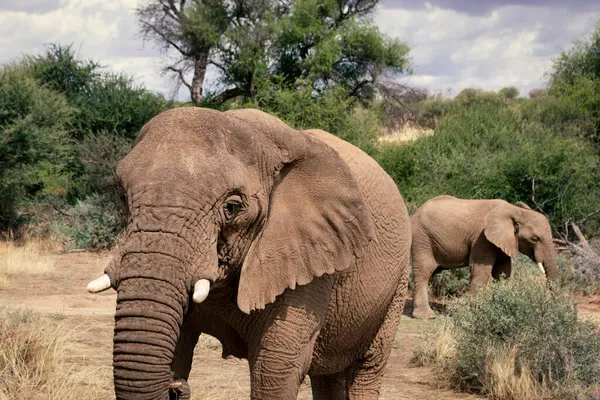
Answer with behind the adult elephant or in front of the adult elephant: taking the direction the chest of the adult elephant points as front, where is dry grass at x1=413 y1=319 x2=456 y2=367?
behind

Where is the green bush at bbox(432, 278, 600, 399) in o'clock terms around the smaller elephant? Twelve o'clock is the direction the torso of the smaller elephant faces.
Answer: The green bush is roughly at 3 o'clock from the smaller elephant.

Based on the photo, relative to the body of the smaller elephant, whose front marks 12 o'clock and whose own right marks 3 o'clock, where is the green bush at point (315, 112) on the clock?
The green bush is roughly at 8 o'clock from the smaller elephant.

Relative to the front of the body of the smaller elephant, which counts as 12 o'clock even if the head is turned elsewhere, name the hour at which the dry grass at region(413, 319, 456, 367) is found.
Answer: The dry grass is roughly at 3 o'clock from the smaller elephant.

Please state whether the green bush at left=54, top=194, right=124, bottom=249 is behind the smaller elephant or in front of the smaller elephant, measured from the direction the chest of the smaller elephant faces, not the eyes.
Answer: behind

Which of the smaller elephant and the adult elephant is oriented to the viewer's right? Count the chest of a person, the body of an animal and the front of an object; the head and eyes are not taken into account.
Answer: the smaller elephant

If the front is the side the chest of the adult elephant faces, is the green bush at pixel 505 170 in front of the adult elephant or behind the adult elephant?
behind

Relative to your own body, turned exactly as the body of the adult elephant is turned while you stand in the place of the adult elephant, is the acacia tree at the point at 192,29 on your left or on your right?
on your right

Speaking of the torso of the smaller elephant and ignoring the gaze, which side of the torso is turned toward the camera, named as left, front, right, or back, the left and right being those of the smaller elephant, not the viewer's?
right

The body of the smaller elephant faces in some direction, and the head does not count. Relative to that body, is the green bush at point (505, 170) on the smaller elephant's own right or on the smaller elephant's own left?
on the smaller elephant's own left

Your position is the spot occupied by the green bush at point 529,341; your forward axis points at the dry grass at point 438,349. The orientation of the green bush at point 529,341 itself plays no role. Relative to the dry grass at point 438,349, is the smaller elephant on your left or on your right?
right

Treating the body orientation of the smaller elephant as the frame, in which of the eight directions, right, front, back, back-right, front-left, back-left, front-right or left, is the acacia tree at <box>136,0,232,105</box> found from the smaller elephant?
back-left

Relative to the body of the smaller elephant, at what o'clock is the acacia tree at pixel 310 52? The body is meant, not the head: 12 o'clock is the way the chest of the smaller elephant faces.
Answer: The acacia tree is roughly at 8 o'clock from the smaller elephant.

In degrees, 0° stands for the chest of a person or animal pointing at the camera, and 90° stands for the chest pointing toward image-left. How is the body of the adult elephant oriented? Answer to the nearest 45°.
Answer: approximately 45°

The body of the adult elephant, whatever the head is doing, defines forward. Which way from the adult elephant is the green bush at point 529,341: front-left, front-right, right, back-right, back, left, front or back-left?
back
